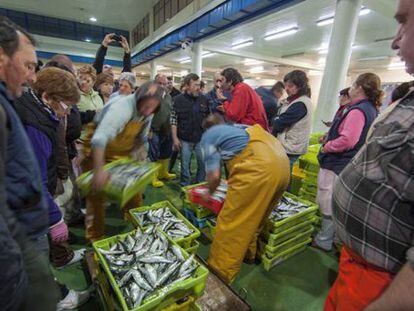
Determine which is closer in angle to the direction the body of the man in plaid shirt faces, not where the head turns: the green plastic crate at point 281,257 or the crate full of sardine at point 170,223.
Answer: the crate full of sardine

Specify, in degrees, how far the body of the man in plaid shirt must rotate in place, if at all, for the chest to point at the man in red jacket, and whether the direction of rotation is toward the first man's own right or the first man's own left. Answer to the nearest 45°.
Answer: approximately 45° to the first man's own right

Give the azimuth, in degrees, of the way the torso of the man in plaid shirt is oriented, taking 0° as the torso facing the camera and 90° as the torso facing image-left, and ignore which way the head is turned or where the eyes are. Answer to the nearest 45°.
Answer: approximately 90°

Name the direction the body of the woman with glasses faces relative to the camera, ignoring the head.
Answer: to the viewer's right

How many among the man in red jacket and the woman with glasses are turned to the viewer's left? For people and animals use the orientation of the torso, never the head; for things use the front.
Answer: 1

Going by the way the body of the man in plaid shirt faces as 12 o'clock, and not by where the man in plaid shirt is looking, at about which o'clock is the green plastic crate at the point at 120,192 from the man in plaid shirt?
The green plastic crate is roughly at 12 o'clock from the man in plaid shirt.

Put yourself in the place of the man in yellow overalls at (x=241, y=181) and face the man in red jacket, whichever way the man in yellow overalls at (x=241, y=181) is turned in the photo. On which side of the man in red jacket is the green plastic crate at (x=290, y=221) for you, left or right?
right

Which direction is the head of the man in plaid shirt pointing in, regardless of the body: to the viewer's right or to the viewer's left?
to the viewer's left
